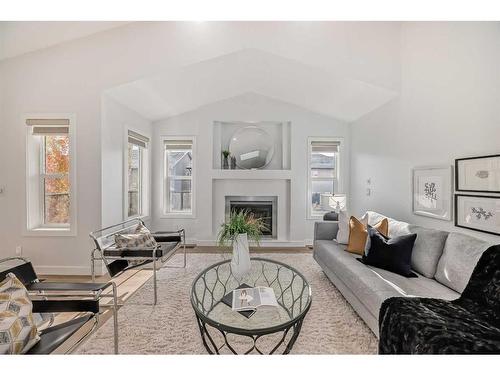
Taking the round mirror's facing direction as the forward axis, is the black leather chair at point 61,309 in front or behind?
in front

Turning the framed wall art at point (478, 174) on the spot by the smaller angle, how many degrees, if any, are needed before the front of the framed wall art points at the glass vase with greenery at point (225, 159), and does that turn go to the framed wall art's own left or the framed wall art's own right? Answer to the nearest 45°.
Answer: approximately 45° to the framed wall art's own right

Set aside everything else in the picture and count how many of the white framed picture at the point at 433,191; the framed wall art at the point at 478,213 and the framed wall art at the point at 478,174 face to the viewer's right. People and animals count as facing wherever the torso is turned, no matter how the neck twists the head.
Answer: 0

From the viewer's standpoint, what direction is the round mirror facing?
toward the camera

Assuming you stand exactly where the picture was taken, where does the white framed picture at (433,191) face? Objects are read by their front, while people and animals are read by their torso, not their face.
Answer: facing the viewer and to the left of the viewer

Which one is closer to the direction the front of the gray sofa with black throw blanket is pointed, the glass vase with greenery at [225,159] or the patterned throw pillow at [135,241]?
the patterned throw pillow

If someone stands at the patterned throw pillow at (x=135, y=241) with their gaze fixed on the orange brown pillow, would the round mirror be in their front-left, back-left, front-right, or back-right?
front-left

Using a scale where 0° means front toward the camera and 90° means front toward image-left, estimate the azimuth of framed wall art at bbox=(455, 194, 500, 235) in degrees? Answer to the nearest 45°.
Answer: approximately 45°

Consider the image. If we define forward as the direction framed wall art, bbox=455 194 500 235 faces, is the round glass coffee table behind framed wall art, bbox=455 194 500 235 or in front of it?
in front

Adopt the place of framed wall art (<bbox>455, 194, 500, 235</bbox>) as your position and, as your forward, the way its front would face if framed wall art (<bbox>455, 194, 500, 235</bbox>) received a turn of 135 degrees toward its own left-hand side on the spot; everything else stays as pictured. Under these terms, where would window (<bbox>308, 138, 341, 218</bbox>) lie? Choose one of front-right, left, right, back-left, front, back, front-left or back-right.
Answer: back-left

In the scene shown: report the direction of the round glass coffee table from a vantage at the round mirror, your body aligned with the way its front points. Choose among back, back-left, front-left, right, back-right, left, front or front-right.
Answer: front

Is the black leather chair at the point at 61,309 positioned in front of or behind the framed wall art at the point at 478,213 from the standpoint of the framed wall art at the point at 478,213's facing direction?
in front

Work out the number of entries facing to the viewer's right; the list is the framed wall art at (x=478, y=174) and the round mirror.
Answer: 0

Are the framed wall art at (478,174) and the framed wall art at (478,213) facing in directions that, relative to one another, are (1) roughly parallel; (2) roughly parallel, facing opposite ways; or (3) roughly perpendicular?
roughly parallel

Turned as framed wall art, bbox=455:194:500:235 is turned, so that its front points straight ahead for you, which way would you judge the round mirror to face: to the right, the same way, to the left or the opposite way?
to the left

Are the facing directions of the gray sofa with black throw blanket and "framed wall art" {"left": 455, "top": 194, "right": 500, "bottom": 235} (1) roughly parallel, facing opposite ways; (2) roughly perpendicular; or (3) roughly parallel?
roughly parallel

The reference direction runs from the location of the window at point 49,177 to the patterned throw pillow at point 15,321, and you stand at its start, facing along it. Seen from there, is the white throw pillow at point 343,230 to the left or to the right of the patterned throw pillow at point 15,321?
left

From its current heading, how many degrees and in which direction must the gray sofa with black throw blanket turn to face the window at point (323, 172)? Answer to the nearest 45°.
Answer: approximately 90° to its right
